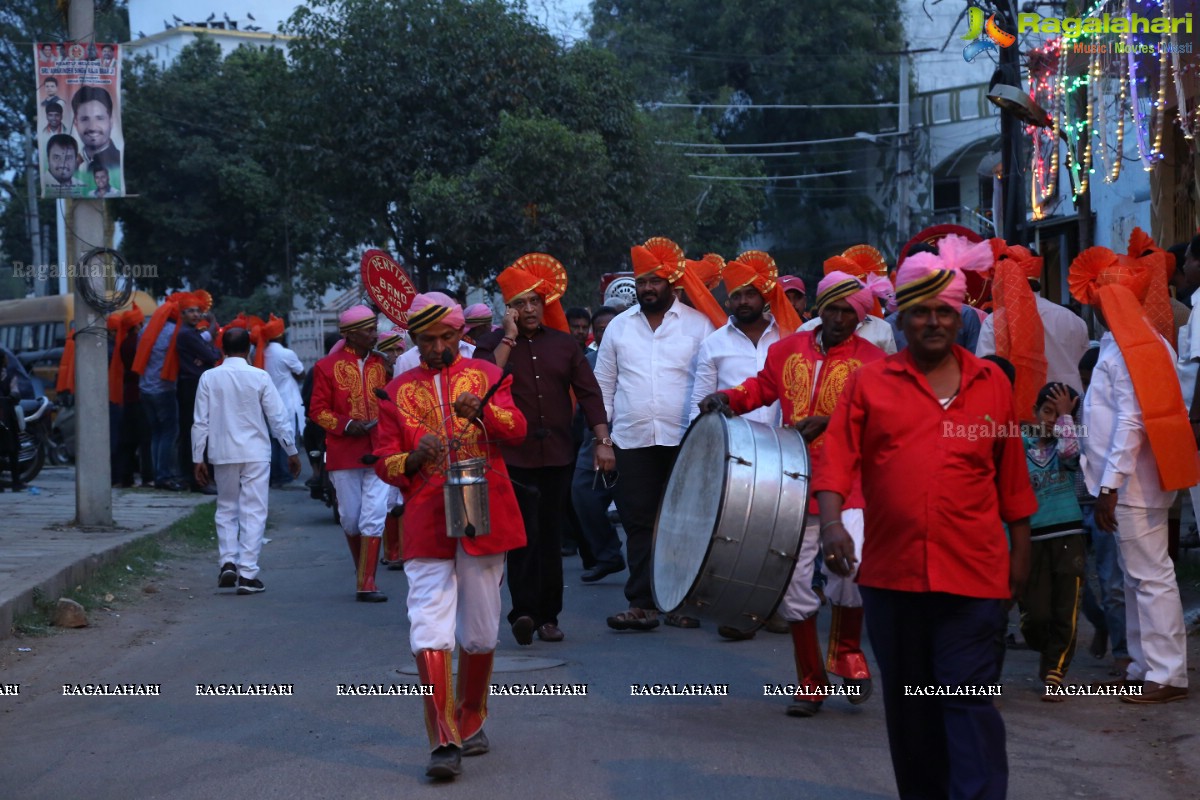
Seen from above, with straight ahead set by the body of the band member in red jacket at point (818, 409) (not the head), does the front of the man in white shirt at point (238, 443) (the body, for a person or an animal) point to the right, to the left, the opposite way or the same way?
the opposite way

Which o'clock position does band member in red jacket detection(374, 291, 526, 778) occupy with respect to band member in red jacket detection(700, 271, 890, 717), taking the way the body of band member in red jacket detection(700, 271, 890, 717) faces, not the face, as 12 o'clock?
band member in red jacket detection(374, 291, 526, 778) is roughly at 2 o'clock from band member in red jacket detection(700, 271, 890, 717).

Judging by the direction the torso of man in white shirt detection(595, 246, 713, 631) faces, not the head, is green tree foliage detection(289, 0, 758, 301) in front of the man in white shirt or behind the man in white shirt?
behind

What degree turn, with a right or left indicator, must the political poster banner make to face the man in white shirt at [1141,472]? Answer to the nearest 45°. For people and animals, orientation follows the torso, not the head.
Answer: approximately 45° to its left

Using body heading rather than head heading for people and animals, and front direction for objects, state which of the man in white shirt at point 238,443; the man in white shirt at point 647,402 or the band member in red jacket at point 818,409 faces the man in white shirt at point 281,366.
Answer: the man in white shirt at point 238,443

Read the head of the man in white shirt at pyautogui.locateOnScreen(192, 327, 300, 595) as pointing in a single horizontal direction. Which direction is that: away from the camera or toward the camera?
away from the camera

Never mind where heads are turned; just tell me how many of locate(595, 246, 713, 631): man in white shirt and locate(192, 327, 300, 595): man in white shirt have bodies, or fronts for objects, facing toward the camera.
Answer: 1

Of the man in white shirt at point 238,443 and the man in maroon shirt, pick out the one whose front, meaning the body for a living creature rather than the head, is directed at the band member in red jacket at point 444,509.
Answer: the man in maroon shirt

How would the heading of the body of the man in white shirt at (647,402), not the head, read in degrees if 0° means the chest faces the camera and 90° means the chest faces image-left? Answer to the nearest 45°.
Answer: approximately 0°

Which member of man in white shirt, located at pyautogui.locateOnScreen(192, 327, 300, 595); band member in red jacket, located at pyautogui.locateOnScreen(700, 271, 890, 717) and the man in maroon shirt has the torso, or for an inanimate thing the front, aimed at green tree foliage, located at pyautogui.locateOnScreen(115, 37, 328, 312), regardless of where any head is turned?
the man in white shirt

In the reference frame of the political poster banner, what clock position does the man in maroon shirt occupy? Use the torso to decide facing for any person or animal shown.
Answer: The man in maroon shirt is roughly at 11 o'clock from the political poster banner.

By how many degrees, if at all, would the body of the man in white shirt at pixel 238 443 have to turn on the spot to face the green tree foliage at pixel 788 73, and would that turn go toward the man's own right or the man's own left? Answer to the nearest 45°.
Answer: approximately 45° to the man's own right
